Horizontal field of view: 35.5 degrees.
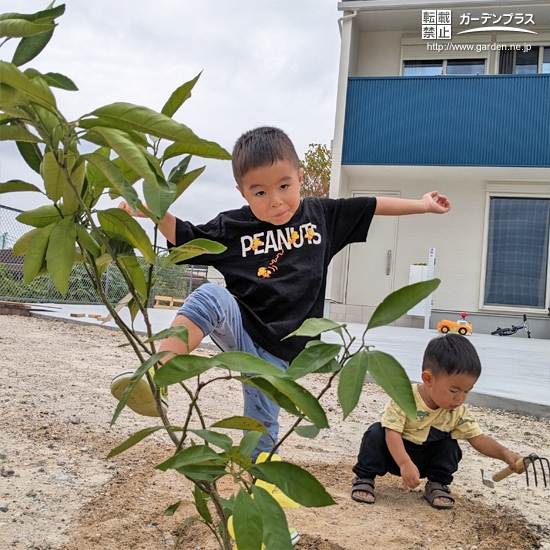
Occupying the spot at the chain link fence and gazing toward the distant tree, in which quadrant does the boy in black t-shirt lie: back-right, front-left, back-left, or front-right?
back-right

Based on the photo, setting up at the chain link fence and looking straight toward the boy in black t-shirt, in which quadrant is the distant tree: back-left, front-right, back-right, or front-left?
back-left

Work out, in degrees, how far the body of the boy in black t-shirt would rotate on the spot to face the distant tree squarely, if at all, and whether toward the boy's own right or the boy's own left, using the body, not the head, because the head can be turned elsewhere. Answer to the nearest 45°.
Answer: approximately 180°

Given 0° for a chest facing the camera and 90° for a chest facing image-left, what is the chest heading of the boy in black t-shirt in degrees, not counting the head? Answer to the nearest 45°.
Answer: approximately 0°

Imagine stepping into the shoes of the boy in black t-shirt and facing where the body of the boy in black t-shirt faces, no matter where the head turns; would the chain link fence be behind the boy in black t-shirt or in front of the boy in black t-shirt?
behind
